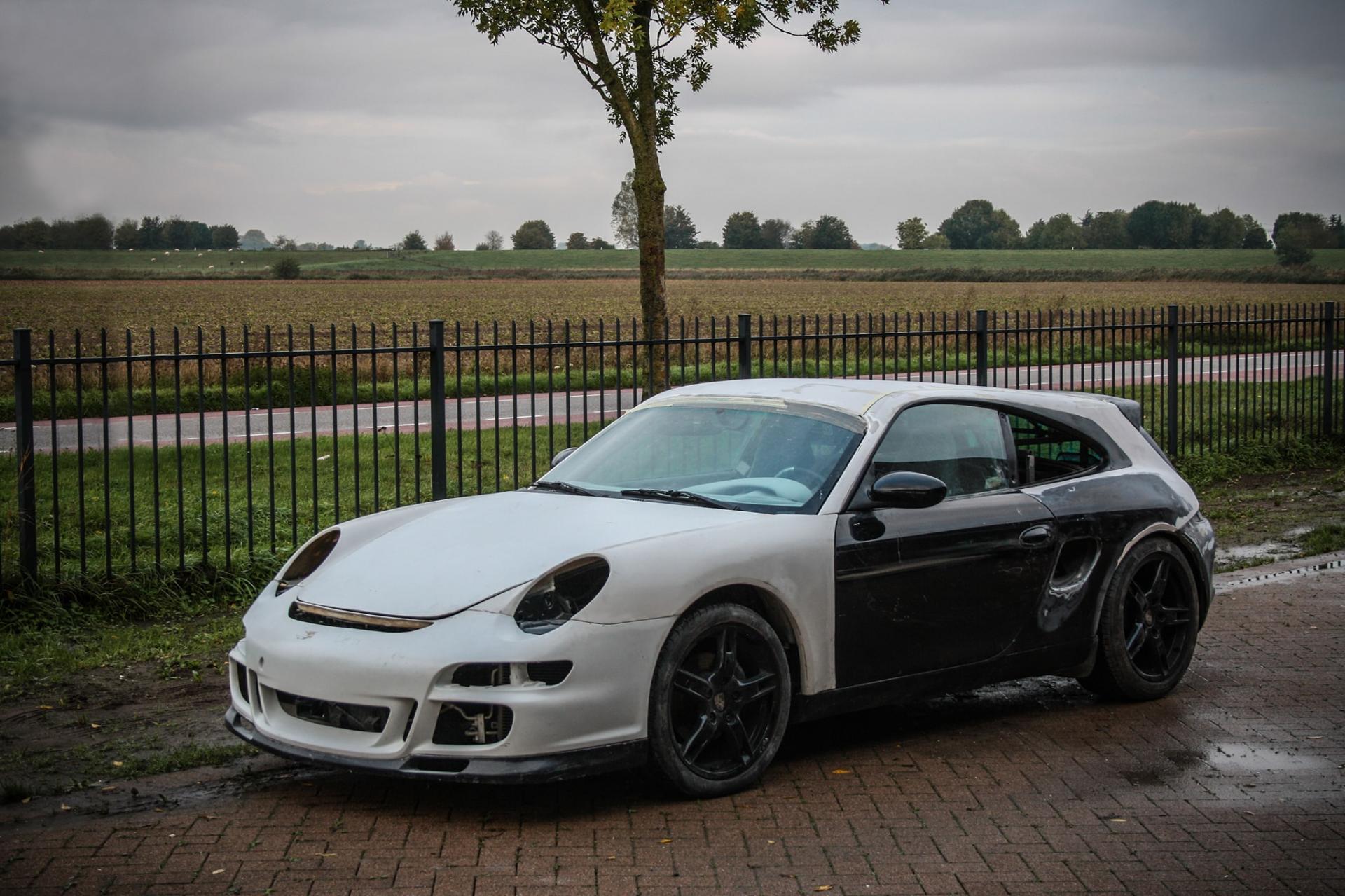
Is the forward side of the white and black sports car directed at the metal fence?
no

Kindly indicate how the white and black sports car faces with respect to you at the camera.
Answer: facing the viewer and to the left of the viewer
